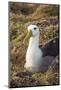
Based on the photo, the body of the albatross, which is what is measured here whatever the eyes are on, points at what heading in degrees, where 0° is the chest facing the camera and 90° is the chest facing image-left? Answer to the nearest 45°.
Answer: approximately 45°
